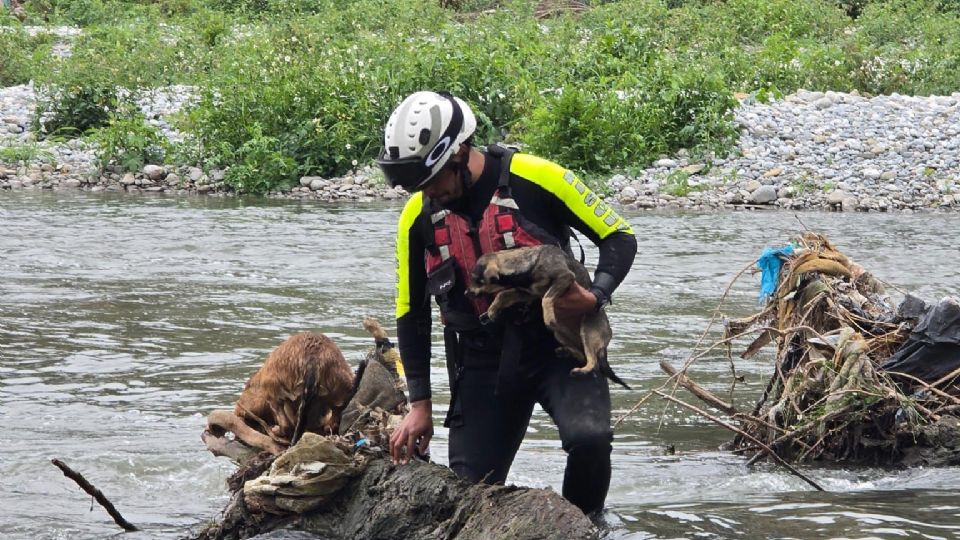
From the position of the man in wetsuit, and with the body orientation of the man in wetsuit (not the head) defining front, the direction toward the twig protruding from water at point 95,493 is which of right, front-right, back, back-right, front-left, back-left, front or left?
front-right

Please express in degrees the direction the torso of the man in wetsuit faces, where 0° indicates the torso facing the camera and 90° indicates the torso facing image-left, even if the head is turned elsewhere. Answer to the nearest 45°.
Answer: approximately 45°

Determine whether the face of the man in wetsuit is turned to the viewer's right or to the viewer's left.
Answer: to the viewer's left

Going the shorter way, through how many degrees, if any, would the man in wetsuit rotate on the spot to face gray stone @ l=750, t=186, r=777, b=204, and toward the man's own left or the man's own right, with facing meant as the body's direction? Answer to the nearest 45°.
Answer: approximately 135° to the man's own right

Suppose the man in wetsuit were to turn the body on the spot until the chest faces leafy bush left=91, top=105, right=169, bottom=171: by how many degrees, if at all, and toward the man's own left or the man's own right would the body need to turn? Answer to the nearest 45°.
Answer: approximately 135° to the man's own right

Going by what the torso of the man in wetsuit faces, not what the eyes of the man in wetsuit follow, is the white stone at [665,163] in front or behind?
behind

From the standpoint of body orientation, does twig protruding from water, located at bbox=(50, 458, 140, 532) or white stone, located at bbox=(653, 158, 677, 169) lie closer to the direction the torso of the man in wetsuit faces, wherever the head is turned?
the twig protruding from water

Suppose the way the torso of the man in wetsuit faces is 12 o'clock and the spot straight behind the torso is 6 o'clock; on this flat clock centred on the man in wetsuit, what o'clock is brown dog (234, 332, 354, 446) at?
The brown dog is roughly at 3 o'clock from the man in wetsuit.

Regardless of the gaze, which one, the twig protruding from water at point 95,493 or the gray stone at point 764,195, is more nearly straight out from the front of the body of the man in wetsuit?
the twig protruding from water
